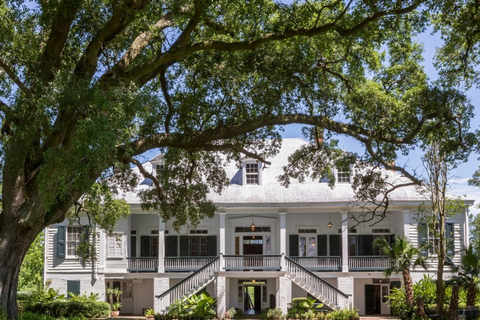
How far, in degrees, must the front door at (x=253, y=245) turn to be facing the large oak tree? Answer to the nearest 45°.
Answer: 0° — it already faces it

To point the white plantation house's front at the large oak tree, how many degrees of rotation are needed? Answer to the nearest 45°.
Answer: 0° — it already faces it

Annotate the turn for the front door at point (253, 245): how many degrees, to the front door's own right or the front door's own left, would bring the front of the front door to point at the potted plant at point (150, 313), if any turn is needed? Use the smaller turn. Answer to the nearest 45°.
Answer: approximately 45° to the front door's own right

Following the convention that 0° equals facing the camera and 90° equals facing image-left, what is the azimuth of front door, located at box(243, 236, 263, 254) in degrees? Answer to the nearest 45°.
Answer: approximately 0°

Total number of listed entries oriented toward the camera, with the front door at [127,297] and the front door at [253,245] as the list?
2

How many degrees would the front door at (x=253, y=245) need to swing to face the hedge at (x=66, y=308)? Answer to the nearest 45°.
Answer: approximately 45° to its right

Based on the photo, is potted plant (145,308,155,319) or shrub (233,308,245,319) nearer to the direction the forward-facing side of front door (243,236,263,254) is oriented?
the shrub

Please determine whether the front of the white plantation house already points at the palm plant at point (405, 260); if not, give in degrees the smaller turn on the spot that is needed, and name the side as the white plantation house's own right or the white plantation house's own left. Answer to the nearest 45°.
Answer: approximately 45° to the white plantation house's own left
